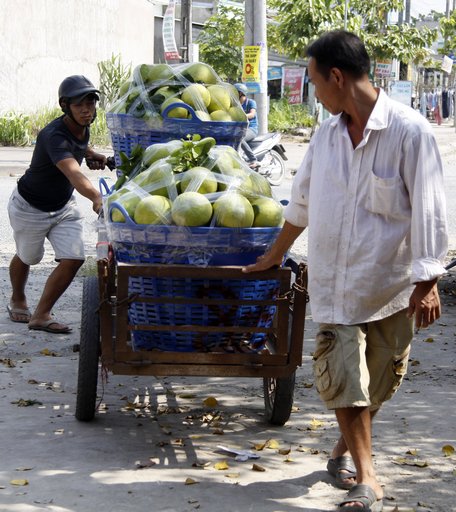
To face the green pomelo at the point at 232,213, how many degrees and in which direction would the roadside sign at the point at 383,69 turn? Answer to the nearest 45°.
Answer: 0° — it already faces it

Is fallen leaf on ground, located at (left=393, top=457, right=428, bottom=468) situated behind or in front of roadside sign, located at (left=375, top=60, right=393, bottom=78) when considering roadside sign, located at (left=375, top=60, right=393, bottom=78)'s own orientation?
in front

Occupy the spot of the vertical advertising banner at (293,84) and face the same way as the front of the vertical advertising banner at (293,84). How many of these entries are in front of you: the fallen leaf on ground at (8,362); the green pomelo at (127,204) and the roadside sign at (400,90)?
2

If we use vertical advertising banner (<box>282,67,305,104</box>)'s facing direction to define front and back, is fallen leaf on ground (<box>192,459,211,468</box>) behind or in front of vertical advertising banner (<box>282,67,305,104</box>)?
in front

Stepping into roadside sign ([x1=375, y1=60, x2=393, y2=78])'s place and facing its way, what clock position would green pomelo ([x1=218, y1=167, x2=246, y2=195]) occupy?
The green pomelo is roughly at 12 o'clock from the roadside sign.

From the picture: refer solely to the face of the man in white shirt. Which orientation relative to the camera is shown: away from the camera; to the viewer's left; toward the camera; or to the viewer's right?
to the viewer's left

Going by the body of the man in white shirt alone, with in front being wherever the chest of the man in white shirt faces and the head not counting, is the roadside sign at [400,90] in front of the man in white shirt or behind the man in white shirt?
behind

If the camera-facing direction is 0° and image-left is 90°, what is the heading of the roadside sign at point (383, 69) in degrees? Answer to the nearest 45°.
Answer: approximately 0°

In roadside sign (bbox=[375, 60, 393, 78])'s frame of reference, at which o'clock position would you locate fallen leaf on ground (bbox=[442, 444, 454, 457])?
The fallen leaf on ground is roughly at 12 o'clock from the roadside sign.

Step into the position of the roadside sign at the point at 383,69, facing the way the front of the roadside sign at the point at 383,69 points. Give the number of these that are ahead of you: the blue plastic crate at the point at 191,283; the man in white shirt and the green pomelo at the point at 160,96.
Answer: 3

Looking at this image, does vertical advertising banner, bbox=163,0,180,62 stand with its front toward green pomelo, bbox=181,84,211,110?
yes
